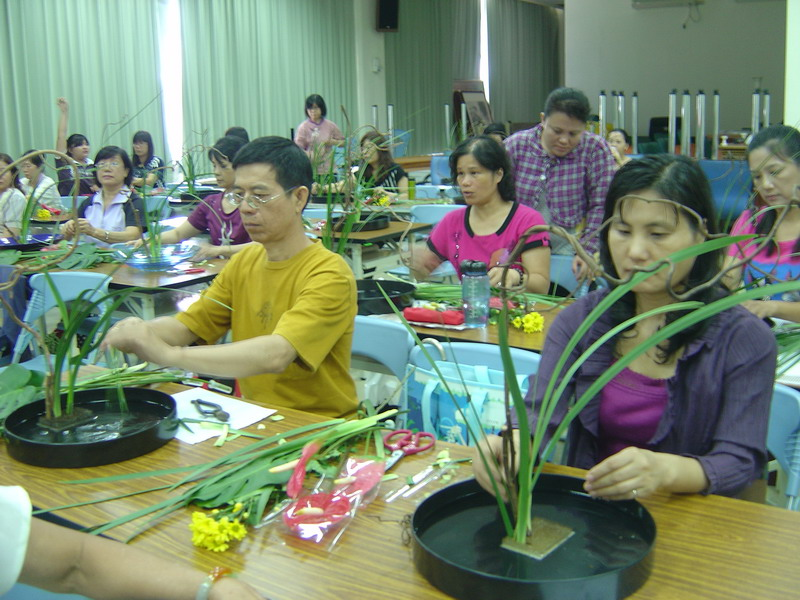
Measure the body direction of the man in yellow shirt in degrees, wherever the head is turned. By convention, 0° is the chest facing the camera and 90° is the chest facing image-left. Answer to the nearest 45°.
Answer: approximately 45°

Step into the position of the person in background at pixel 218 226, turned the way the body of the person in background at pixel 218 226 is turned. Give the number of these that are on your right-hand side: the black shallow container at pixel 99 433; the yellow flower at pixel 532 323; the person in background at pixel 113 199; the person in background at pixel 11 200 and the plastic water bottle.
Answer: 2

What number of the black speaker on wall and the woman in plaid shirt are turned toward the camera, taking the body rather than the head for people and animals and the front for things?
2

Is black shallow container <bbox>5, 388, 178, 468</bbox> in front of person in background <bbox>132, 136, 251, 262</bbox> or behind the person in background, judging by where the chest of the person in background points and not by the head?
in front

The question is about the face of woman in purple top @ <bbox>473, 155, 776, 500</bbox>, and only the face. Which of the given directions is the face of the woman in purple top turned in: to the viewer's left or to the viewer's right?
to the viewer's left

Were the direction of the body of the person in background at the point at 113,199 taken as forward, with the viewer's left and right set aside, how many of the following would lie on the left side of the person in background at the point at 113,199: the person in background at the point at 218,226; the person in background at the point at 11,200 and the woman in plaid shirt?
2

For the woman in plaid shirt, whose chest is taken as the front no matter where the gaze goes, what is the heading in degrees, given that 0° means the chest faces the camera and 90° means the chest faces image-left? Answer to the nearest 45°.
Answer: approximately 0°

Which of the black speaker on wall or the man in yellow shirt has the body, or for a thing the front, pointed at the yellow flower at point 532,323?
the black speaker on wall
